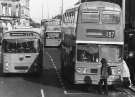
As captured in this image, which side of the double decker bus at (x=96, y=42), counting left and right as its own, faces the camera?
front
